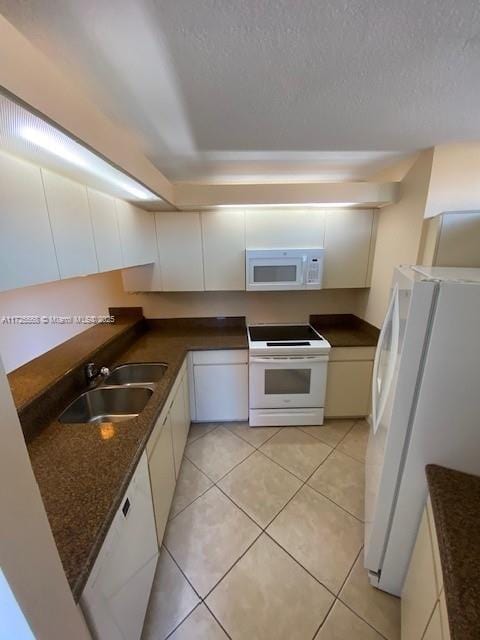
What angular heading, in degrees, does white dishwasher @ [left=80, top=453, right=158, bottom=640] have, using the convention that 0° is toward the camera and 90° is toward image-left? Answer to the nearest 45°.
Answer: approximately 270°

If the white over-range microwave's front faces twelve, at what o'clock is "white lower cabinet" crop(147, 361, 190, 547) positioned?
The white lower cabinet is roughly at 1 o'clock from the white over-range microwave.

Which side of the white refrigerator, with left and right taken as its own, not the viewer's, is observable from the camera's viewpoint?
left

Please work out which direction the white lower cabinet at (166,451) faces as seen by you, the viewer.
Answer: facing to the right of the viewer

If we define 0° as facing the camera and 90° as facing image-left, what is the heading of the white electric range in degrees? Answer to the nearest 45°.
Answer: approximately 0°

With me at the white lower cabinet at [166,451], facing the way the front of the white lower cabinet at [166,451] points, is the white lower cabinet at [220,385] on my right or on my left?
on my left

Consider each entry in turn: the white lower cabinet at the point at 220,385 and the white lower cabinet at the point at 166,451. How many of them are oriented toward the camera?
1
